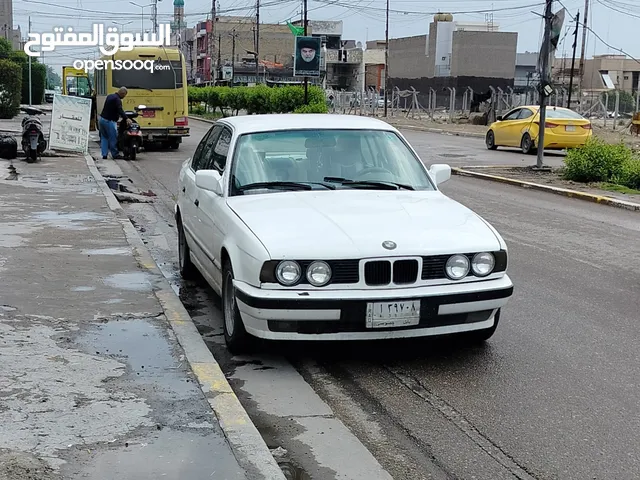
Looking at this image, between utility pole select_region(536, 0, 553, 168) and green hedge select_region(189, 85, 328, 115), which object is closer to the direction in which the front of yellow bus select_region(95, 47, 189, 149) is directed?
the green hedge

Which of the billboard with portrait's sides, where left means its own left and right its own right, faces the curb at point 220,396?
front

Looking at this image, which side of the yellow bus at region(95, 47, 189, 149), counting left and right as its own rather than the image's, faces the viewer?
back

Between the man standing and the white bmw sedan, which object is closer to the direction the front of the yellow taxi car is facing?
the man standing

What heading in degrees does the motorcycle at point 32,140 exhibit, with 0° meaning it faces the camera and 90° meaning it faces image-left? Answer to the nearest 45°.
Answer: approximately 180°

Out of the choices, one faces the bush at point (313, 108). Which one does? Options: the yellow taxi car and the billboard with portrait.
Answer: the yellow taxi car

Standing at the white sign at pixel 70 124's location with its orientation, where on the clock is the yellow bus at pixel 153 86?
The yellow bus is roughly at 7 o'clock from the white sign.

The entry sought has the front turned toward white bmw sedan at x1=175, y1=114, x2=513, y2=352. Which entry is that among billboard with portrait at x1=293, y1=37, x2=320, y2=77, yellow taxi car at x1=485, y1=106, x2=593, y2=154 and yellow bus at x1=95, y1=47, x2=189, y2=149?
the billboard with portrait

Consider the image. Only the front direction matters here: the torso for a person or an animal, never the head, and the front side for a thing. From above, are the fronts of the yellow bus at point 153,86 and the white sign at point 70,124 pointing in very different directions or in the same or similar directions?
very different directions

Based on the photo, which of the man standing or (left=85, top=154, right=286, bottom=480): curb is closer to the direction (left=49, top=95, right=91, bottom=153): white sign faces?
the curb

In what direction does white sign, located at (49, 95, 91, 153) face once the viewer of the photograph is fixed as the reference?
facing the viewer

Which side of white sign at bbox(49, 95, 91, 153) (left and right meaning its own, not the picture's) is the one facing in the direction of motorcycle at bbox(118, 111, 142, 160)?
left

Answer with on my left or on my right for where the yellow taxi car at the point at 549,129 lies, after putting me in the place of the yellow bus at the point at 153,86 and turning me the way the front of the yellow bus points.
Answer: on my right

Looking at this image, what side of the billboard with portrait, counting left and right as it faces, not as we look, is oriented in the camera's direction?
front

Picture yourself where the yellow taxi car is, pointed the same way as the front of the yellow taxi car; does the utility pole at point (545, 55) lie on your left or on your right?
on your left
